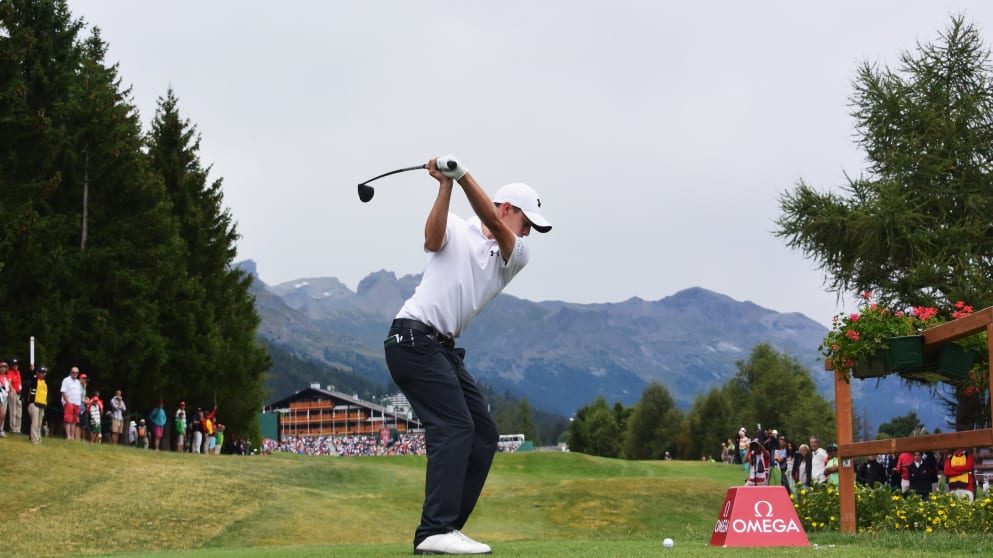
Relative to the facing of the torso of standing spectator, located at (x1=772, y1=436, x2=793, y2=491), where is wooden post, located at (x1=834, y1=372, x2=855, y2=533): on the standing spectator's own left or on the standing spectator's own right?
on the standing spectator's own left

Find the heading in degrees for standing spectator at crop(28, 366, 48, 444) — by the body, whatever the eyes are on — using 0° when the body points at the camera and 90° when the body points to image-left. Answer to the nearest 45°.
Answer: approximately 315°

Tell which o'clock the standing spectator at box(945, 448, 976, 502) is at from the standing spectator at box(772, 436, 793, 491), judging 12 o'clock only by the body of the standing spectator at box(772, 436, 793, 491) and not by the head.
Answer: the standing spectator at box(945, 448, 976, 502) is roughly at 10 o'clock from the standing spectator at box(772, 436, 793, 491).

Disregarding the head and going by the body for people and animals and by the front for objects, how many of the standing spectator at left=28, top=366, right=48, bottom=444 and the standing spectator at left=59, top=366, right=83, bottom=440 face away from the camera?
0

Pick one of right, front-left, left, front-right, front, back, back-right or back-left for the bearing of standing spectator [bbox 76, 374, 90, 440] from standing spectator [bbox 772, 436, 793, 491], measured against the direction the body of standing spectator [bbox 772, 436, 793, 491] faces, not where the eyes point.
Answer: front-right

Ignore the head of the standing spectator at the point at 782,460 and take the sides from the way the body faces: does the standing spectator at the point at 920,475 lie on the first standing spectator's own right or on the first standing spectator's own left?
on the first standing spectator's own left

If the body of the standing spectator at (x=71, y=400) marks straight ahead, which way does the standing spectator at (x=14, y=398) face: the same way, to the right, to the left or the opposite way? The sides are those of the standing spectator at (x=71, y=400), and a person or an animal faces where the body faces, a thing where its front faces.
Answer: the same way

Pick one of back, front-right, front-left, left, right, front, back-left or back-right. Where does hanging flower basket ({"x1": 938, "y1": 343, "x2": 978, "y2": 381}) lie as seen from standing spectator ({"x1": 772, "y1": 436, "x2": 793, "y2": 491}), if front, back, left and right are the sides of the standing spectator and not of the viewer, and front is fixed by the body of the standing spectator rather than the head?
front-left

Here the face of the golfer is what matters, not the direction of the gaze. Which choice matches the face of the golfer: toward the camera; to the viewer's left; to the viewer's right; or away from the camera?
to the viewer's right

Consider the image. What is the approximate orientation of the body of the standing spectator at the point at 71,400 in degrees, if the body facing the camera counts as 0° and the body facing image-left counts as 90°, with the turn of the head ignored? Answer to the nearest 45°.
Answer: approximately 315°

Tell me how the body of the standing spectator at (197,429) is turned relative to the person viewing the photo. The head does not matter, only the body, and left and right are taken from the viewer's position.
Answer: facing the viewer and to the right of the viewer

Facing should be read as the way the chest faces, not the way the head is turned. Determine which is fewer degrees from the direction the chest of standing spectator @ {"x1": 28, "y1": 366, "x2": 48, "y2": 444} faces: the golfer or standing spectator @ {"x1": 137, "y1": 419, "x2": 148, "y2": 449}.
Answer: the golfer

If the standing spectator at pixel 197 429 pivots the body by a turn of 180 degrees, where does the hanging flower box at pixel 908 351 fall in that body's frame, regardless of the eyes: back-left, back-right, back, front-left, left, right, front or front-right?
back-left

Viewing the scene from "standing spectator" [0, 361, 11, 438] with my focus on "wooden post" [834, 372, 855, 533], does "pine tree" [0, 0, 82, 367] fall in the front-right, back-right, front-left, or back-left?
back-left

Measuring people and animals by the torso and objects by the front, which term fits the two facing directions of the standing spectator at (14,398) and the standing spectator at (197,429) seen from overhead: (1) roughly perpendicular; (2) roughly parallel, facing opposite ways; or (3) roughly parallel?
roughly parallel

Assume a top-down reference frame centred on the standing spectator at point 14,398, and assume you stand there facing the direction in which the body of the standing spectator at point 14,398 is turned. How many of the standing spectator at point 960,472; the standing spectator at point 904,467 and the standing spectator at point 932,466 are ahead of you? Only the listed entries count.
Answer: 3
